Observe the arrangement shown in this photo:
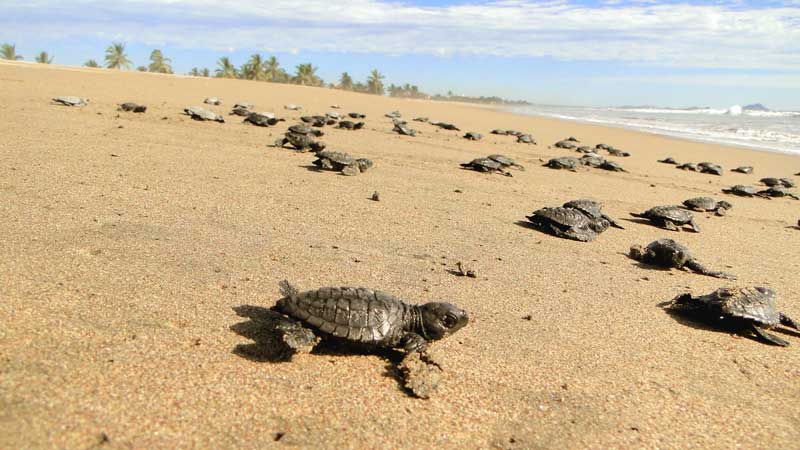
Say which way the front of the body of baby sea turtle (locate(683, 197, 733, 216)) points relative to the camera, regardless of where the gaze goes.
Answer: to the viewer's right

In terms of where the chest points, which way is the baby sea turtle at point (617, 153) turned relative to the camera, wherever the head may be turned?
to the viewer's right

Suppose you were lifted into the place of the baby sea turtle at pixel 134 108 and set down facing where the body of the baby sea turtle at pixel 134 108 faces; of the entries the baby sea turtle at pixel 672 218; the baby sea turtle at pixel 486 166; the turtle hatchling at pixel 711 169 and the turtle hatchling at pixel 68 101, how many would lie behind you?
1

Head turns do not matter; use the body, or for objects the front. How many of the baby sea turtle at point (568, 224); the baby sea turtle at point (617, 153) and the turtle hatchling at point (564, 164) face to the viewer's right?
3

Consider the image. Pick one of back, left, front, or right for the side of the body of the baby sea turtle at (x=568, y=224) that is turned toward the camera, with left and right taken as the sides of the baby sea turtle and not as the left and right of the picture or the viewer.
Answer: right

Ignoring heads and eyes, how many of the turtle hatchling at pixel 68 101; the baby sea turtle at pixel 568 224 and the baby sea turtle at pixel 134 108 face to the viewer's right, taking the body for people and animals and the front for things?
3

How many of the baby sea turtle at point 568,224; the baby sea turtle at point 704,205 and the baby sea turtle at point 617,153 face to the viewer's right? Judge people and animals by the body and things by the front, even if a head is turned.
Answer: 3

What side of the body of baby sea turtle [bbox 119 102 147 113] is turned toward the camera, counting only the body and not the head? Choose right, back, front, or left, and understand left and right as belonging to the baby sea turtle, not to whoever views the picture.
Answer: right

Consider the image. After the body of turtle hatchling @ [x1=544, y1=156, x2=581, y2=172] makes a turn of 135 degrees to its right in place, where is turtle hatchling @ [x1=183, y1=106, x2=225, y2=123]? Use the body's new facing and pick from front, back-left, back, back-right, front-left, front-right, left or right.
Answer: front-right

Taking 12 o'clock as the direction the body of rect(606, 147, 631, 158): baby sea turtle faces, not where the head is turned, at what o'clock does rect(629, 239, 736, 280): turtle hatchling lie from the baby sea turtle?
The turtle hatchling is roughly at 3 o'clock from the baby sea turtle.

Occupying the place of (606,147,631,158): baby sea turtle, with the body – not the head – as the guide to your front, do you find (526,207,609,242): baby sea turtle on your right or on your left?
on your right

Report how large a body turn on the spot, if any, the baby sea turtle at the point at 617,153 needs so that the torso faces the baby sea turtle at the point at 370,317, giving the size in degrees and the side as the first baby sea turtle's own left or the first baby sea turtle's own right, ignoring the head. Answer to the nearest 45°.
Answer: approximately 90° to the first baby sea turtle's own right

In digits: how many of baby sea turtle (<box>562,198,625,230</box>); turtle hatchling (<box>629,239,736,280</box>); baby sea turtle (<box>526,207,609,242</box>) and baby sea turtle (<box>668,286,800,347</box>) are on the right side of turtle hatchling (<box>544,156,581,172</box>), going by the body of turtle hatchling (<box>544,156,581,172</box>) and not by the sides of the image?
4

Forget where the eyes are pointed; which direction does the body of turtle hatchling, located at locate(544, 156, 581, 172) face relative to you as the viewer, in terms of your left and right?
facing to the right of the viewer

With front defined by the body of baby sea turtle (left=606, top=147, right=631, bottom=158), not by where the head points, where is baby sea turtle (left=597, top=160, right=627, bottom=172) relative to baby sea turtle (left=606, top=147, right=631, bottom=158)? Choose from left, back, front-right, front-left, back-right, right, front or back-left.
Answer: right

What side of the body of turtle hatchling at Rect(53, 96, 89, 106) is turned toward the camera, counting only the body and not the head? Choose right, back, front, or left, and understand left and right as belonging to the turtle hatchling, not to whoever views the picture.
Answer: right

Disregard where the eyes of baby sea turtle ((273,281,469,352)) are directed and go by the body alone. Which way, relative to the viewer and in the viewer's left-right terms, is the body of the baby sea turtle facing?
facing to the right of the viewer

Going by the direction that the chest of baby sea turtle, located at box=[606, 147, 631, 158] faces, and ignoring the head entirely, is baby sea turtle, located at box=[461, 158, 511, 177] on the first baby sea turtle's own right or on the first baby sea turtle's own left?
on the first baby sea turtle's own right
